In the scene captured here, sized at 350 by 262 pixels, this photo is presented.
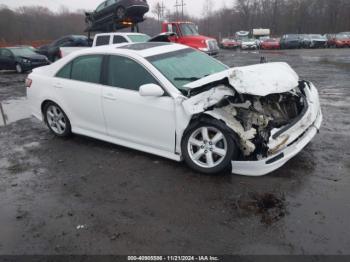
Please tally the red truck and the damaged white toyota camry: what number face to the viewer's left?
0

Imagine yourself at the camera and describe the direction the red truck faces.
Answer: facing the viewer and to the right of the viewer

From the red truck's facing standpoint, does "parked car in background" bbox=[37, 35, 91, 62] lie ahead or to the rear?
to the rear

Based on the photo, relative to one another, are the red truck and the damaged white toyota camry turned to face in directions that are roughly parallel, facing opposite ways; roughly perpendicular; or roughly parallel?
roughly parallel

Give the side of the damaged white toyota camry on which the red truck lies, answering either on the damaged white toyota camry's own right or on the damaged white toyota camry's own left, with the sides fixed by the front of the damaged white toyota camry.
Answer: on the damaged white toyota camry's own left

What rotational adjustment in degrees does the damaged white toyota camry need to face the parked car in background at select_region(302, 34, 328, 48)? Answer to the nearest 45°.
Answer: approximately 90° to its left

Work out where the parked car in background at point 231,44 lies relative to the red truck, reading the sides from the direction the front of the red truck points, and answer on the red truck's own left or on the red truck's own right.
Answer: on the red truck's own left
